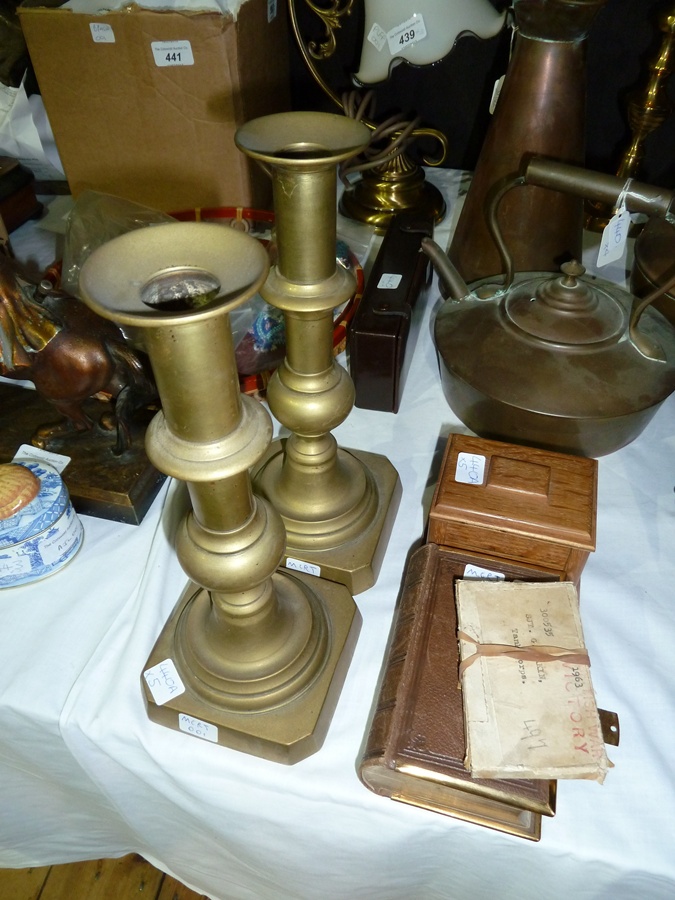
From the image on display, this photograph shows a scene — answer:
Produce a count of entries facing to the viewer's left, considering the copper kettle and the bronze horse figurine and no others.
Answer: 2

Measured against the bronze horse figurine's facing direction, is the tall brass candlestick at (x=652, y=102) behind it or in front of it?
behind

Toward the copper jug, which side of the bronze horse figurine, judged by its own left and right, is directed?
back

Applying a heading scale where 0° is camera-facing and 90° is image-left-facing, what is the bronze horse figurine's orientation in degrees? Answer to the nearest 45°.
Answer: approximately 90°

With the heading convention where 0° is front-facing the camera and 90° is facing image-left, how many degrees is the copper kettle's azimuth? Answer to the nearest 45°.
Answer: approximately 90°
